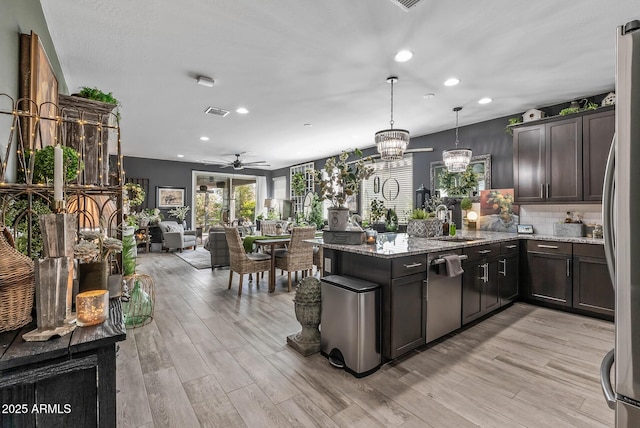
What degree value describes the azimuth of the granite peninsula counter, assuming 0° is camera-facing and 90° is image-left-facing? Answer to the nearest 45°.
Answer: approximately 315°

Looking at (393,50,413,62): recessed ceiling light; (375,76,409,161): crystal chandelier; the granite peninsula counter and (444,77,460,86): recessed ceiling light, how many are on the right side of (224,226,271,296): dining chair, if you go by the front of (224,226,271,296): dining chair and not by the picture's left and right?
4

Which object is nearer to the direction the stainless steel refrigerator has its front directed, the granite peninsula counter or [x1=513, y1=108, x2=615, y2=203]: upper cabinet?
the granite peninsula counter

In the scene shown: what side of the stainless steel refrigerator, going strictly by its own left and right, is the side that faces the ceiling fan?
front

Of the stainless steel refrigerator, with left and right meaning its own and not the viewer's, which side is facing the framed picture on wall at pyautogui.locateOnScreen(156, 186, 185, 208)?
front

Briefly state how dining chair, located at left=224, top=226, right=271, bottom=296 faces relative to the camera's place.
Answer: facing away from the viewer and to the right of the viewer

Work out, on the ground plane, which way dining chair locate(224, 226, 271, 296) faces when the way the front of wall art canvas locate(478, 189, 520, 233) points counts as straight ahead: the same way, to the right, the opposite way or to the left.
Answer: the opposite way

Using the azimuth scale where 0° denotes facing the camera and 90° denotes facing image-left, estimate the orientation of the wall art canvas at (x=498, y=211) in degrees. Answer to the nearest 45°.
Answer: approximately 0°

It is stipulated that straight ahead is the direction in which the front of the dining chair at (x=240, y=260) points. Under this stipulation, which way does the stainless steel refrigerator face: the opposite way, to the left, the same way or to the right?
to the left

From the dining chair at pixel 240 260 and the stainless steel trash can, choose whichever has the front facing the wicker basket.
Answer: the stainless steel trash can

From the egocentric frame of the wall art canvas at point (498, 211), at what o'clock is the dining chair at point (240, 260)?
The dining chair is roughly at 2 o'clock from the wall art canvas.

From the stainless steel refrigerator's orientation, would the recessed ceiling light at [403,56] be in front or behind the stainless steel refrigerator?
in front

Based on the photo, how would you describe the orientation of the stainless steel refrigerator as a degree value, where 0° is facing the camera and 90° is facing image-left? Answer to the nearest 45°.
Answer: approximately 90°
